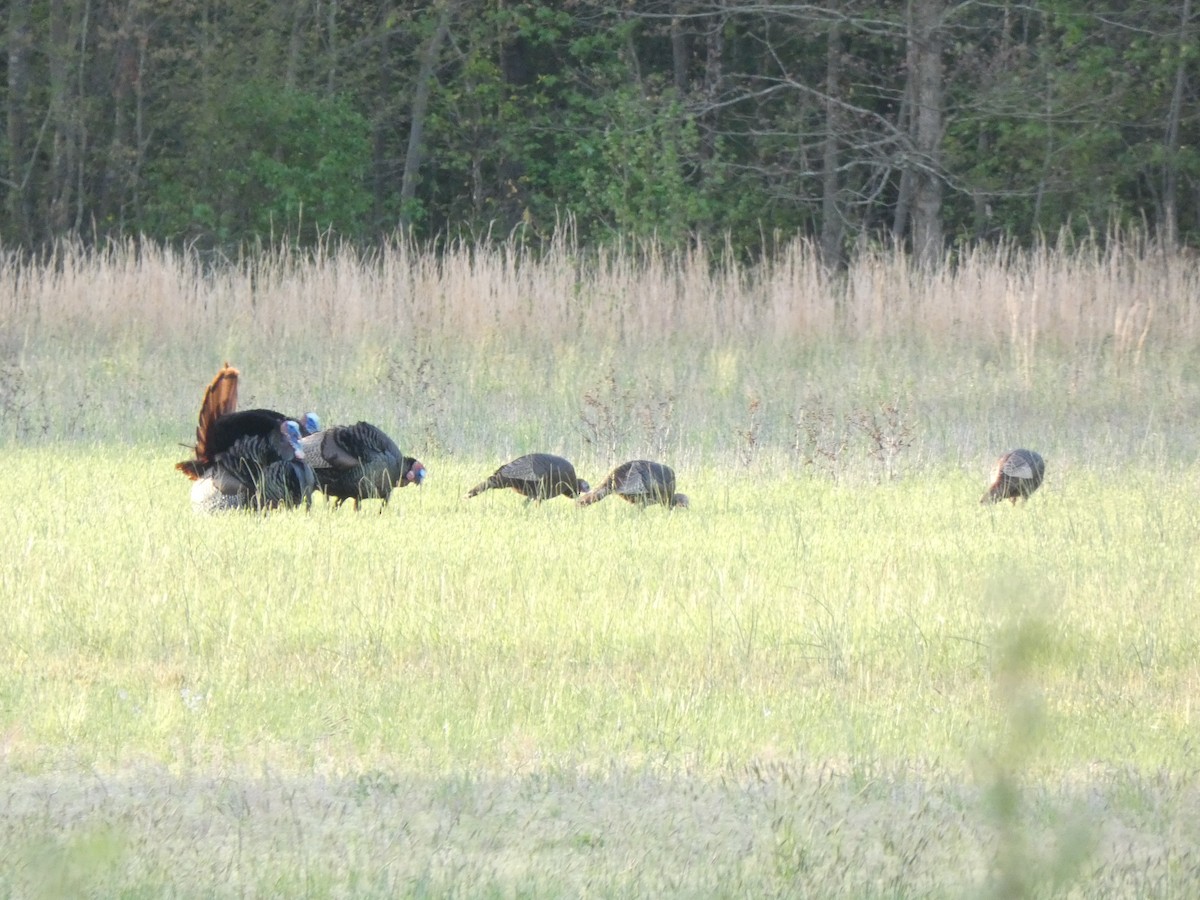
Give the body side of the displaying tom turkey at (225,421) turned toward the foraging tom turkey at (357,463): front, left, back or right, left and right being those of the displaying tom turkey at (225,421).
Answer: front

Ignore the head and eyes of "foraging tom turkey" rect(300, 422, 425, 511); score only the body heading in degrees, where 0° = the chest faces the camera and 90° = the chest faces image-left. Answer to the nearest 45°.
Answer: approximately 270°

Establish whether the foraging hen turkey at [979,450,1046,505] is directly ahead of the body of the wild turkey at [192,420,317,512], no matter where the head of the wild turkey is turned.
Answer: yes

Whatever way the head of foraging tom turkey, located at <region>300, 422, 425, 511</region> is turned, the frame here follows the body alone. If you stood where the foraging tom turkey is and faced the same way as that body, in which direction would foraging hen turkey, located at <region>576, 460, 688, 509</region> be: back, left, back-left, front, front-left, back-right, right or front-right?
front

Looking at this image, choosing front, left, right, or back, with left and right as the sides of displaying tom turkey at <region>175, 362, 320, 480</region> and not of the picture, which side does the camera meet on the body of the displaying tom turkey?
right

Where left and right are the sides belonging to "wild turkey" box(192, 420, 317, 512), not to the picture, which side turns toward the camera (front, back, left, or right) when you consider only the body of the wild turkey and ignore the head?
right

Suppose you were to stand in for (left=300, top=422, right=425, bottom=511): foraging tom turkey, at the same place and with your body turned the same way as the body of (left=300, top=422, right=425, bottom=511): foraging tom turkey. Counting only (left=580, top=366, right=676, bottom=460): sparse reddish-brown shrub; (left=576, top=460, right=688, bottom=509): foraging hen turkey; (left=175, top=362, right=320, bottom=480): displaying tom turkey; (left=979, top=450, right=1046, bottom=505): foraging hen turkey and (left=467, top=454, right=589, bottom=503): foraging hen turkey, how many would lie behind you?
1

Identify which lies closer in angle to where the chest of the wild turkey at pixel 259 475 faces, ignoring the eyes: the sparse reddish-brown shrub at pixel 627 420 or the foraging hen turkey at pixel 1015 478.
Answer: the foraging hen turkey
